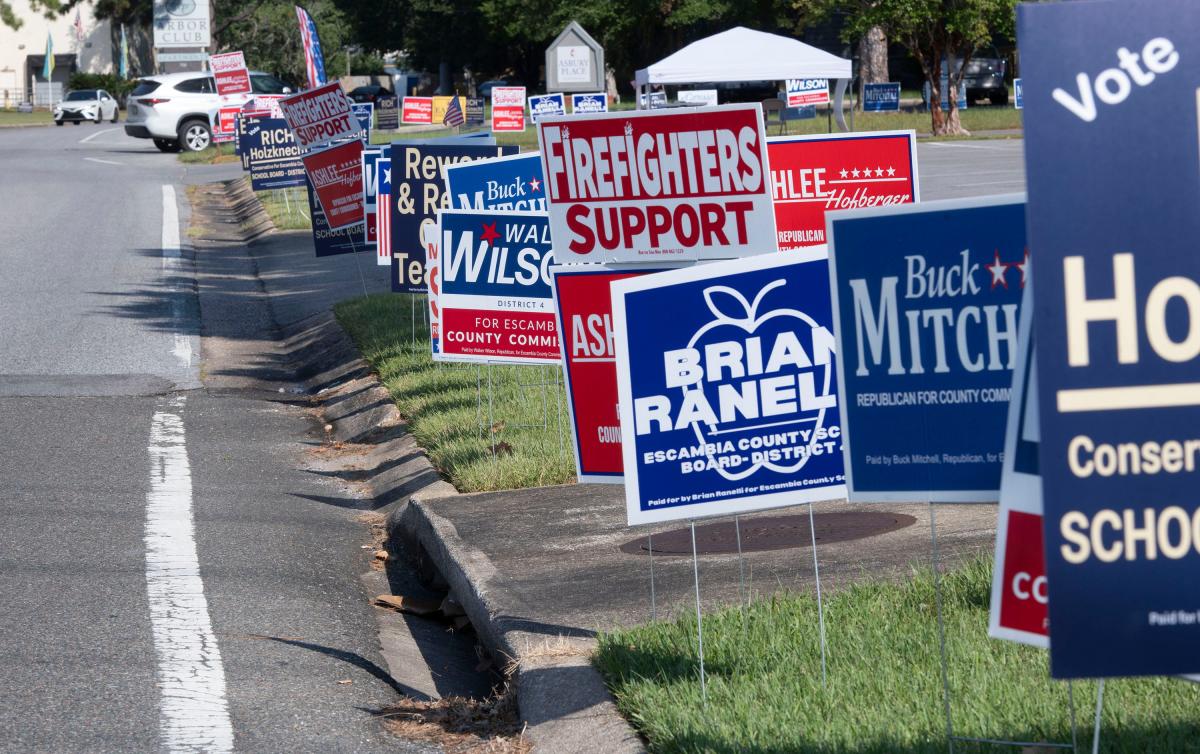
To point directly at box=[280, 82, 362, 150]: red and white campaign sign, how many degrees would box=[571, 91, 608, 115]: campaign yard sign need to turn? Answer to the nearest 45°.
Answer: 0° — it already faces it

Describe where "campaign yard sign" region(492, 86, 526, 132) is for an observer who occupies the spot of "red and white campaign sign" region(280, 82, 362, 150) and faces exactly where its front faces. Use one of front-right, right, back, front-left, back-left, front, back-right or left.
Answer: back

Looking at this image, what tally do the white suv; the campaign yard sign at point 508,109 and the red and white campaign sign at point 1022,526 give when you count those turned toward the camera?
2

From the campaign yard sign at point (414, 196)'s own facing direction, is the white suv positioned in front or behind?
behind

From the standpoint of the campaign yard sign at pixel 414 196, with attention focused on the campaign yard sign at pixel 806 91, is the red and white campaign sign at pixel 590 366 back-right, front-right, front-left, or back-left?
back-right

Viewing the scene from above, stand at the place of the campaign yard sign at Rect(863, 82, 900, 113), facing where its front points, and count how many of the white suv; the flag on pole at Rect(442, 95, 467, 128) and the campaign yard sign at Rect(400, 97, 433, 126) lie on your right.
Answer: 3

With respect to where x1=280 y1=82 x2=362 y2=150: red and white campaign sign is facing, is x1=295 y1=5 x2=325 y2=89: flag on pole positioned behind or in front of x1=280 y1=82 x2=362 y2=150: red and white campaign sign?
behind

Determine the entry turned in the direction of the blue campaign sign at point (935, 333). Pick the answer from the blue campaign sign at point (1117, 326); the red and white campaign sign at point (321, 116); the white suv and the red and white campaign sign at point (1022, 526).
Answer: the red and white campaign sign at point (321, 116)

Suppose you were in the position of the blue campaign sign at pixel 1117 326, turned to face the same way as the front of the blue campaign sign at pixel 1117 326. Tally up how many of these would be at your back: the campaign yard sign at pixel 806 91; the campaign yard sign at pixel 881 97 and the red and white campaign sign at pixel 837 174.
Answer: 3

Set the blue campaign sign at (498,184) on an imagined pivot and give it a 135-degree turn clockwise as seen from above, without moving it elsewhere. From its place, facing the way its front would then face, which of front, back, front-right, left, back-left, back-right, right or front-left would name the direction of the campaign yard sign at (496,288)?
back-left
